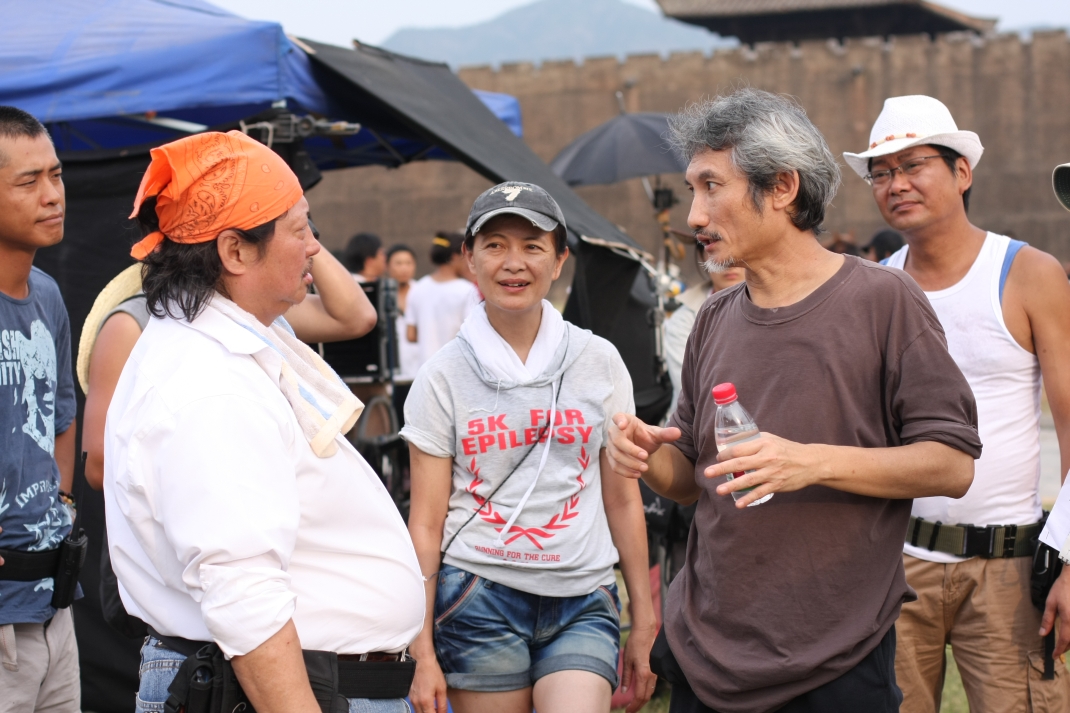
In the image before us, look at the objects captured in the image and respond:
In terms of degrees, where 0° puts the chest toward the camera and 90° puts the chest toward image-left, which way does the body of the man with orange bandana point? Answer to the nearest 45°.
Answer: approximately 270°

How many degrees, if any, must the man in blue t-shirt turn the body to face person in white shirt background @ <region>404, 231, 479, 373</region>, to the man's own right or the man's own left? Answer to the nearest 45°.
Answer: approximately 90° to the man's own left

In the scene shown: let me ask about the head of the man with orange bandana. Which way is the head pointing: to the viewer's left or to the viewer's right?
to the viewer's right

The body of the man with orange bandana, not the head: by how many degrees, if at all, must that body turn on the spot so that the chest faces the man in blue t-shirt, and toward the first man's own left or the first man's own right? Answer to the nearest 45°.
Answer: approximately 135° to the first man's own left

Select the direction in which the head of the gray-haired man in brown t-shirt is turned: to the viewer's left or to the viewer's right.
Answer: to the viewer's left

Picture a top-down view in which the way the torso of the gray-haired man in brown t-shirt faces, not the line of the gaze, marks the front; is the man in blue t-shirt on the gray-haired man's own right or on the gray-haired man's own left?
on the gray-haired man's own right

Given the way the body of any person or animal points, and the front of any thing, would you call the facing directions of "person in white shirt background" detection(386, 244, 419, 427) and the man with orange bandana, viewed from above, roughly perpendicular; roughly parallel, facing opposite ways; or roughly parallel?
roughly perpendicular

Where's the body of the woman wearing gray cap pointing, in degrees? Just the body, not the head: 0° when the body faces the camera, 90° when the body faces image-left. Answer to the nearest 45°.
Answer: approximately 0°

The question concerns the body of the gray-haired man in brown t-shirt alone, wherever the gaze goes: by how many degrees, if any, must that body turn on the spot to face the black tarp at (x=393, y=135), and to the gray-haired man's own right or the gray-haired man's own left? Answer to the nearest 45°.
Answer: approximately 90° to the gray-haired man's own right

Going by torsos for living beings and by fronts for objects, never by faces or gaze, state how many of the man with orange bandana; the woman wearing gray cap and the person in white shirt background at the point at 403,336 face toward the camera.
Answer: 2

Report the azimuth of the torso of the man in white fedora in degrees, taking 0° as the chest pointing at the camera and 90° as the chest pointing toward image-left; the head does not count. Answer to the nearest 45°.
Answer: approximately 45°
